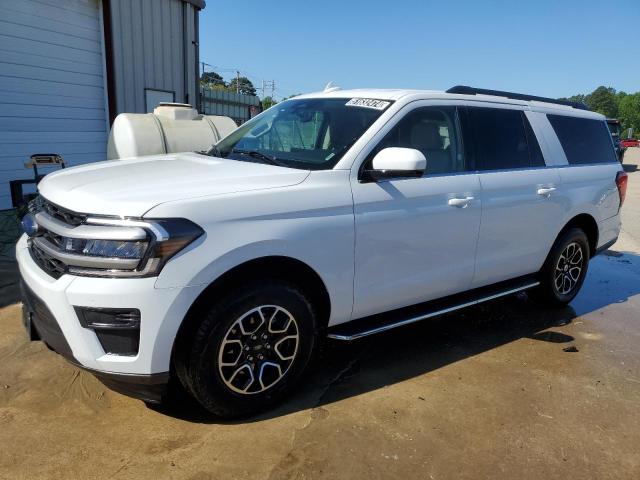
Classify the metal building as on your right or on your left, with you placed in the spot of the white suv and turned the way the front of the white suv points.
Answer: on your right

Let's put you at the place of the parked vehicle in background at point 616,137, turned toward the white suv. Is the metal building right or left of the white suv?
right

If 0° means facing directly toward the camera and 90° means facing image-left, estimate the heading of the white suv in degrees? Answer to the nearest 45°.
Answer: approximately 45°
